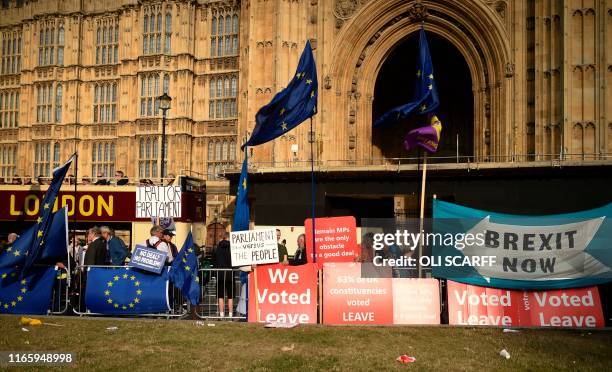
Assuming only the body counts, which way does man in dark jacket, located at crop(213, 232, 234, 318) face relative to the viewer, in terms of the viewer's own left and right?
facing away from the viewer

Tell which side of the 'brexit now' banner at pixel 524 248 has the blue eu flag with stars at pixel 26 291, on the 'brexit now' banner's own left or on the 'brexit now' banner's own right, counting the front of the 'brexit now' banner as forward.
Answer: on the 'brexit now' banner's own right

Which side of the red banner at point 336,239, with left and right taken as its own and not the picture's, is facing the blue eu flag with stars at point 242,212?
right

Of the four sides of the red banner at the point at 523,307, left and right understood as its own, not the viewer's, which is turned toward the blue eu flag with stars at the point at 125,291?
right

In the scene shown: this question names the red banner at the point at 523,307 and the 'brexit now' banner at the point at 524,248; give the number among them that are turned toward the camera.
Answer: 2

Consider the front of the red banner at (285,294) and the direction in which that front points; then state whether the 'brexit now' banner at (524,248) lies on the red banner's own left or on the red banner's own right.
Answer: on the red banner's own left

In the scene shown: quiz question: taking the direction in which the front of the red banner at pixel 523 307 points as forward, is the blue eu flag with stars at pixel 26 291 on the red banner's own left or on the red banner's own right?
on the red banner's own right

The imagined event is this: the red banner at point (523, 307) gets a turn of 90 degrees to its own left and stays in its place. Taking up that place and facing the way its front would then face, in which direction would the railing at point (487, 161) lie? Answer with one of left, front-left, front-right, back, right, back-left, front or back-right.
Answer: left

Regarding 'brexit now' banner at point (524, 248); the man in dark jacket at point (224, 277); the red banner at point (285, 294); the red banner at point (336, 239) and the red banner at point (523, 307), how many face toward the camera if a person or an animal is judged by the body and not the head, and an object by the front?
4

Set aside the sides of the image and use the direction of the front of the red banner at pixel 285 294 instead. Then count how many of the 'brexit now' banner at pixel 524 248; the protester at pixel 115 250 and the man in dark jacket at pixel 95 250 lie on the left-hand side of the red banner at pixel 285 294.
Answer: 1

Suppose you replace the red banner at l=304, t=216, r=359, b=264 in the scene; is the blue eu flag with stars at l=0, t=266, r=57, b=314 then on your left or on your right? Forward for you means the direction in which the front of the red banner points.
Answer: on your right
